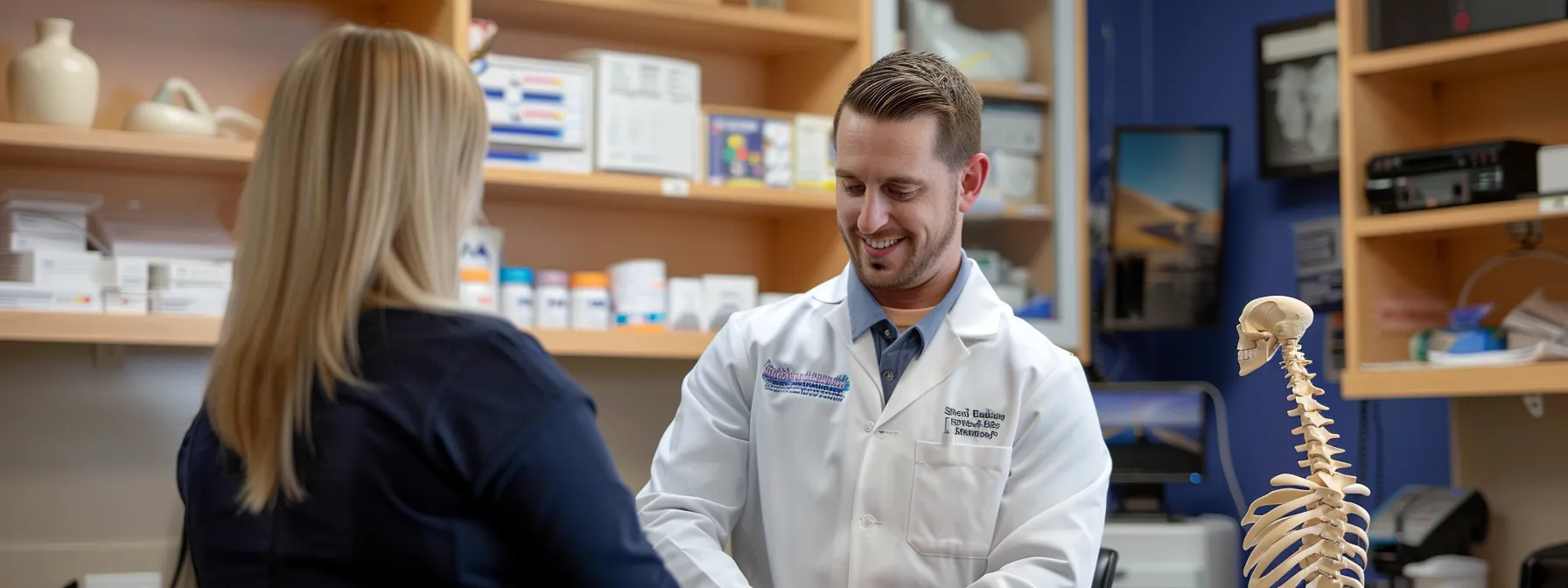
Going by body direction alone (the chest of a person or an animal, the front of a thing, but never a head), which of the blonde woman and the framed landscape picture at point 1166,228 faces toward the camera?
the framed landscape picture

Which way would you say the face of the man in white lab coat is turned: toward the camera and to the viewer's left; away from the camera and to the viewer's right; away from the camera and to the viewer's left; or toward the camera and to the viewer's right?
toward the camera and to the viewer's left

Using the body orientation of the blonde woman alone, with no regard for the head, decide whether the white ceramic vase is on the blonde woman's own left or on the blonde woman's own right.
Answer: on the blonde woman's own left

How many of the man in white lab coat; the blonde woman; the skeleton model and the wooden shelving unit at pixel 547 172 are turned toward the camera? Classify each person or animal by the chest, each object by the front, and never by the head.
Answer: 2

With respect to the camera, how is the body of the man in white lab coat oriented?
toward the camera

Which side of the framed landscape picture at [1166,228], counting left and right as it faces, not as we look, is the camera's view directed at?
front

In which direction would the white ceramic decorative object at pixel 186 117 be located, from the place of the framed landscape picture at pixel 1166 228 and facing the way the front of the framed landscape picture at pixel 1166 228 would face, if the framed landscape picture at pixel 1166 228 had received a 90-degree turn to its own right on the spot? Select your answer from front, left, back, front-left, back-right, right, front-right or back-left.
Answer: front-left

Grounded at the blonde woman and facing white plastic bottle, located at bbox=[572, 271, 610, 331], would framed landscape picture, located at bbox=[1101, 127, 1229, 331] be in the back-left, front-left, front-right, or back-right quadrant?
front-right

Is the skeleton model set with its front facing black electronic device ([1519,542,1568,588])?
no

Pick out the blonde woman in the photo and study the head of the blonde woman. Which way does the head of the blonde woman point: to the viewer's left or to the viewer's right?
to the viewer's right

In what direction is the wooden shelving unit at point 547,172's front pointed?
toward the camera

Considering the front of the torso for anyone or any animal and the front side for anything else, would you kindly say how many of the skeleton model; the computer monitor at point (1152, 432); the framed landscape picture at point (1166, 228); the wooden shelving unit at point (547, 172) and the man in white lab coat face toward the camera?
4

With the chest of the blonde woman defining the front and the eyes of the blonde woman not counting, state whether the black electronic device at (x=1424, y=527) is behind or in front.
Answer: in front
